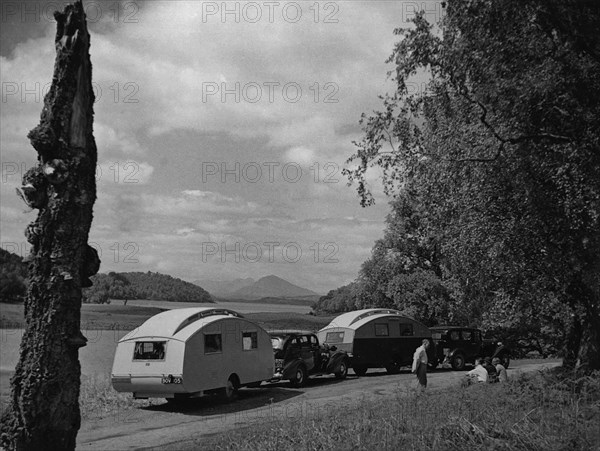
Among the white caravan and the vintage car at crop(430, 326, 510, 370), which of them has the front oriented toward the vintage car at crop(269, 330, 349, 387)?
the white caravan

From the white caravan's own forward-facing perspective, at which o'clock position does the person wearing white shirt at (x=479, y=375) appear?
The person wearing white shirt is roughly at 2 o'clock from the white caravan.

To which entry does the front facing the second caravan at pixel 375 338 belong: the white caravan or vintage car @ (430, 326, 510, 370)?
the white caravan

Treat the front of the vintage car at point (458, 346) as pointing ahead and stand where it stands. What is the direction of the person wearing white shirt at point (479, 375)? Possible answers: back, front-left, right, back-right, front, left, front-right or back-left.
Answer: back-right

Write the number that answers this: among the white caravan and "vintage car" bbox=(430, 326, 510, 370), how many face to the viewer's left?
0

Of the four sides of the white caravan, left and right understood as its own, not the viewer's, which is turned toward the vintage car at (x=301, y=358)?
front

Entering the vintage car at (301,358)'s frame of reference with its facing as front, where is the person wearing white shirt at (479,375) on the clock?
The person wearing white shirt is roughly at 1 o'clock from the vintage car.

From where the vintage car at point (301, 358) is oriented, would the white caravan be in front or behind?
behind

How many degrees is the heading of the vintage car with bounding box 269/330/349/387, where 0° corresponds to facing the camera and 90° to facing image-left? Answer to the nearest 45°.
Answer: approximately 225°

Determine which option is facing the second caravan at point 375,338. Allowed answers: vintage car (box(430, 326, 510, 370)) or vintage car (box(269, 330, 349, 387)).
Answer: vintage car (box(269, 330, 349, 387))

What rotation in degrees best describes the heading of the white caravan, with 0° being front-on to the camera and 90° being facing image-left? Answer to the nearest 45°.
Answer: approximately 225°

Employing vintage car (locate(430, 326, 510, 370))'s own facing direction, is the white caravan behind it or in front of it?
behind

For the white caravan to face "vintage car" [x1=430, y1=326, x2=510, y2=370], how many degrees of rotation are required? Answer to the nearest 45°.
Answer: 0° — it already faces it

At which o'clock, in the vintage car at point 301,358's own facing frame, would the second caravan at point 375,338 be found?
The second caravan is roughly at 12 o'clock from the vintage car.

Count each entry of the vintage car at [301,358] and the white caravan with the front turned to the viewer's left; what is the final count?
0

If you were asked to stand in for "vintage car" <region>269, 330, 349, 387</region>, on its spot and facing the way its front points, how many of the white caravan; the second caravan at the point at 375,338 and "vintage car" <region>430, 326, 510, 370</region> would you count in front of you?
2

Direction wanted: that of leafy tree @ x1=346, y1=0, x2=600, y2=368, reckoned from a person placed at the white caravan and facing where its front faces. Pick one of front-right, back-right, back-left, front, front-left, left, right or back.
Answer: right
